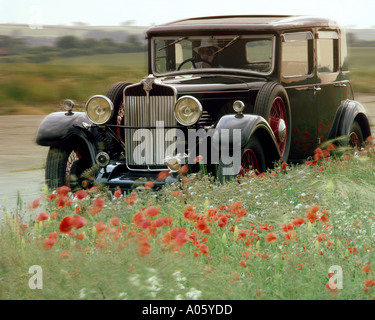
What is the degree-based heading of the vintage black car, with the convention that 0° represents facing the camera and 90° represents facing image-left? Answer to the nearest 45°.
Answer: approximately 45°

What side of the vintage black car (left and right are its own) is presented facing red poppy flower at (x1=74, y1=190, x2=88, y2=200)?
front

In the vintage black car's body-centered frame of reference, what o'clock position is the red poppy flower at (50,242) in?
The red poppy flower is roughly at 11 o'clock from the vintage black car.

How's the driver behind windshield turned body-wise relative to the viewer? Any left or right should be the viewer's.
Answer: facing the viewer and to the left of the viewer

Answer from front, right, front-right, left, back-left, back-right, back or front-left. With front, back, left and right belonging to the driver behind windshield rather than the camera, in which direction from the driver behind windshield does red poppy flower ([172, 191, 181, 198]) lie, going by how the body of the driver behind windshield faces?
front-left

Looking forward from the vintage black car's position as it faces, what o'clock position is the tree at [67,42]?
The tree is roughly at 4 o'clock from the vintage black car.

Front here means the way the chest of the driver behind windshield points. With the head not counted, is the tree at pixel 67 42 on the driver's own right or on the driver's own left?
on the driver's own right

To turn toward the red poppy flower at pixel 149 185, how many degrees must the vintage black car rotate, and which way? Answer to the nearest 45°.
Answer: approximately 45° to its left

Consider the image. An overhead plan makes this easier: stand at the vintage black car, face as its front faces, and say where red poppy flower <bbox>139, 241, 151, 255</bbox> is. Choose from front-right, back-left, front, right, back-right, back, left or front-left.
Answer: front-left

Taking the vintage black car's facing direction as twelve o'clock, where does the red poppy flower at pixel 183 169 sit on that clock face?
The red poppy flower is roughly at 11 o'clock from the vintage black car.

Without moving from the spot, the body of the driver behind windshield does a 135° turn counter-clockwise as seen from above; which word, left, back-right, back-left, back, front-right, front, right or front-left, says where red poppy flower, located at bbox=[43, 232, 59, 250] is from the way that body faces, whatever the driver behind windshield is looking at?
right

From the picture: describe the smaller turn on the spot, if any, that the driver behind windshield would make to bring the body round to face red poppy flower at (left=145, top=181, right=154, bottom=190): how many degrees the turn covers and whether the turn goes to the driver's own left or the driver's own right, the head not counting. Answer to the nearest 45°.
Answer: approximately 45° to the driver's own left

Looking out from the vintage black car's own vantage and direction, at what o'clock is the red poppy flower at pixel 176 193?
The red poppy flower is roughly at 11 o'clock from the vintage black car.

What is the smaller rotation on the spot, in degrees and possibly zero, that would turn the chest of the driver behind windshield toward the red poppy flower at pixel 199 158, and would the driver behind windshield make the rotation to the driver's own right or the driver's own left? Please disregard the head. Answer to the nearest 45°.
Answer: approximately 45° to the driver's own left
